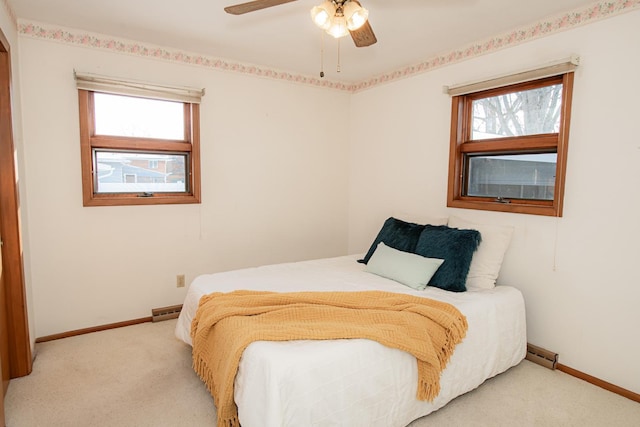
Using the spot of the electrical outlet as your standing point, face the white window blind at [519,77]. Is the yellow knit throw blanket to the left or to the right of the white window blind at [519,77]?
right

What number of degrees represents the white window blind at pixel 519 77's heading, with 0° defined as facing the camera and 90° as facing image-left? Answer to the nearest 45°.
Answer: approximately 45°

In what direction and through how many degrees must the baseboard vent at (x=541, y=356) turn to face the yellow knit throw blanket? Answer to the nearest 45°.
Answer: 0° — it already faces it

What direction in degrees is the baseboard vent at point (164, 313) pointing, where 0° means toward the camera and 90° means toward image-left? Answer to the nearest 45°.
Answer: approximately 315°

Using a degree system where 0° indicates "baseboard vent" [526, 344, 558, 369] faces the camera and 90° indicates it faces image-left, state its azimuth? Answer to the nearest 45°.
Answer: approximately 45°
